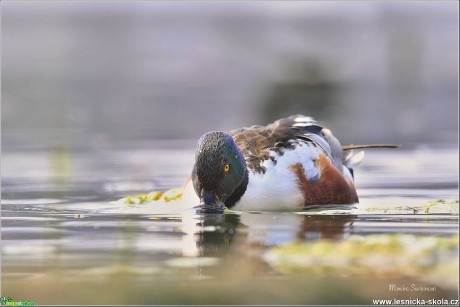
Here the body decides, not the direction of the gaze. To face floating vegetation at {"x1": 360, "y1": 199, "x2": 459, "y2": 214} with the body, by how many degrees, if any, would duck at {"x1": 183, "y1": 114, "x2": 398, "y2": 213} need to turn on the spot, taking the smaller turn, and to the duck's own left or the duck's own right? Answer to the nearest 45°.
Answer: approximately 135° to the duck's own left

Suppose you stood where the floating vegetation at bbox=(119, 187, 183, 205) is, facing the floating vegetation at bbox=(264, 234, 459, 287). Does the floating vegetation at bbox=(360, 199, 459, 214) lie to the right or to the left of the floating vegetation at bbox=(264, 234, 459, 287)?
left

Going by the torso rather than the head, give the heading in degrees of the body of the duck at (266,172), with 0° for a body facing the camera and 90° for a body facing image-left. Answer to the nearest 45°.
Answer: approximately 45°

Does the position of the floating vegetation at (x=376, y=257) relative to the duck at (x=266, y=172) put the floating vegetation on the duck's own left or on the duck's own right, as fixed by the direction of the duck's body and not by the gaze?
on the duck's own left

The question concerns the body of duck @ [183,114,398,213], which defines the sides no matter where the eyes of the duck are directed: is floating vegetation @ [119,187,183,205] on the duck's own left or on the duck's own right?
on the duck's own right
